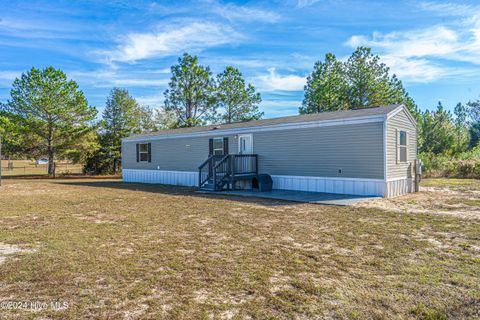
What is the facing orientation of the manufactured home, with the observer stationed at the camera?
facing the viewer and to the left of the viewer

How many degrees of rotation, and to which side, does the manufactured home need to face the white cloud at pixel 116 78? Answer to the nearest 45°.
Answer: approximately 90° to its right

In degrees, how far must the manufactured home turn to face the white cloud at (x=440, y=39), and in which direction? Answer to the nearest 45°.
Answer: approximately 180°

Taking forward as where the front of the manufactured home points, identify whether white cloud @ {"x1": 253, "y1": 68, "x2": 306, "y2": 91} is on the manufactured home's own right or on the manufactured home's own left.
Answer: on the manufactured home's own right
